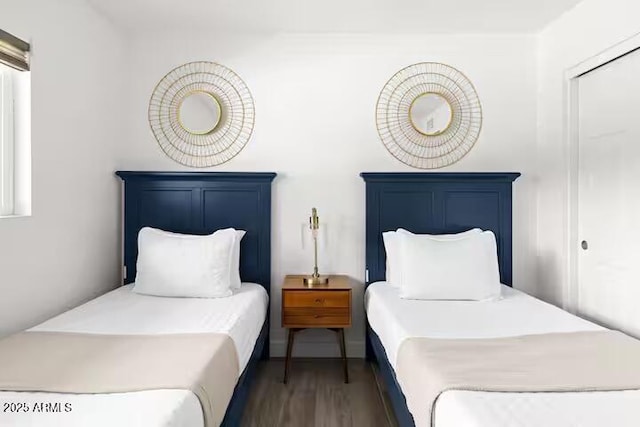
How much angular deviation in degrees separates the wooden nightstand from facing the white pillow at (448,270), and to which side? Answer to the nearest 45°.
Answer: approximately 90° to its left

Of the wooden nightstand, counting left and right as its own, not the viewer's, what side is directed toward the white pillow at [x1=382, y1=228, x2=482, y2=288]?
left

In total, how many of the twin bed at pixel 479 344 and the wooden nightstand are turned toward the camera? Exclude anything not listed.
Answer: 2

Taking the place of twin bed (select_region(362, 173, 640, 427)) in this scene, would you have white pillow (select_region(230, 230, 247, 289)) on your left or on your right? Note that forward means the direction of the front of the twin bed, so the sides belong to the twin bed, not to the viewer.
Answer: on your right

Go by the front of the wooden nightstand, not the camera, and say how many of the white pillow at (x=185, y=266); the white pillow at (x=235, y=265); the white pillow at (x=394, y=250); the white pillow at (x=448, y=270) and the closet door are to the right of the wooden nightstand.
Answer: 2

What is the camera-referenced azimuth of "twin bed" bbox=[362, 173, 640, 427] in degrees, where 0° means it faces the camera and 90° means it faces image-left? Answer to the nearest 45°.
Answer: approximately 0°

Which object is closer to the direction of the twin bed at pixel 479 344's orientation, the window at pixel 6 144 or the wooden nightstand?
the window

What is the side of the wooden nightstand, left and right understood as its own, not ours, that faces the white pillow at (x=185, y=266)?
right
